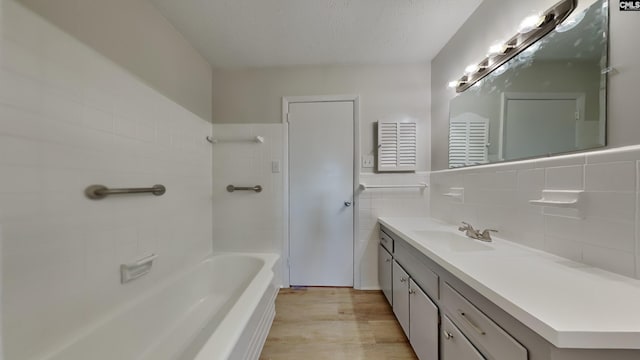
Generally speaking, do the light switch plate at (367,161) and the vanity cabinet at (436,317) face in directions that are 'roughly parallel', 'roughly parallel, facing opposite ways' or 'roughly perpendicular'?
roughly perpendicular

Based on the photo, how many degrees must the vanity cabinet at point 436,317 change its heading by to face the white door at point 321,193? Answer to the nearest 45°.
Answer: approximately 45° to its right

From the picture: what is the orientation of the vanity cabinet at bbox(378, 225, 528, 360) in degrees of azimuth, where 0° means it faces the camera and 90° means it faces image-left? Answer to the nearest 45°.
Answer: approximately 90°

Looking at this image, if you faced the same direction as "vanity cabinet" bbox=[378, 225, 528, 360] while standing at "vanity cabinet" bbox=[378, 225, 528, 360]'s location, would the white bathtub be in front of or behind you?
in front

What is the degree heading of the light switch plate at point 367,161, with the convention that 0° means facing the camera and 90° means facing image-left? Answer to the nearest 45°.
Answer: approximately 0°

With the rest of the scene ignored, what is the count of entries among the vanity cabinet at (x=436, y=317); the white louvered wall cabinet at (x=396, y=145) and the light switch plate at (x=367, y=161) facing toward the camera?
2
